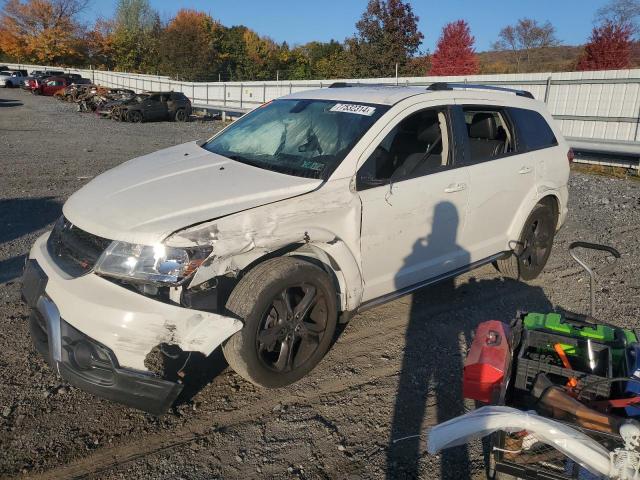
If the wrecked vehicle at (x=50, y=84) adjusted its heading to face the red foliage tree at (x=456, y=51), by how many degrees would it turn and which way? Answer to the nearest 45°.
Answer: approximately 90° to its left

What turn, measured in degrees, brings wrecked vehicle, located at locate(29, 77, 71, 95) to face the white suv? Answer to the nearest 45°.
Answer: approximately 45° to its left

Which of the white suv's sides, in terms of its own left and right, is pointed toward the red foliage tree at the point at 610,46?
back

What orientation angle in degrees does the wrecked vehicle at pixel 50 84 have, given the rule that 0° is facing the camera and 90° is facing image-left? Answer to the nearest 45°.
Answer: approximately 45°

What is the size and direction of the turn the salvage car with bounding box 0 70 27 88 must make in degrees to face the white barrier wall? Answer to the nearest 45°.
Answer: approximately 45° to its left

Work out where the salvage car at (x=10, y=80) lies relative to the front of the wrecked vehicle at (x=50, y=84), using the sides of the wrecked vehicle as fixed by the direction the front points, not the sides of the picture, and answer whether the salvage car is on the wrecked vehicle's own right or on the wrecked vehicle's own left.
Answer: on the wrecked vehicle's own right

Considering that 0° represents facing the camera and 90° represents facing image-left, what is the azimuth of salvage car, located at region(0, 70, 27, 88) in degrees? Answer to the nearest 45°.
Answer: approximately 45°

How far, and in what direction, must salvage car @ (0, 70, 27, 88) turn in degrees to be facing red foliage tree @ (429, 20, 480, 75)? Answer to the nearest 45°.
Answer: approximately 90° to its left

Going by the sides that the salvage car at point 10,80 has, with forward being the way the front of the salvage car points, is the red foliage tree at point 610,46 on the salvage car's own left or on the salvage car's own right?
on the salvage car's own left

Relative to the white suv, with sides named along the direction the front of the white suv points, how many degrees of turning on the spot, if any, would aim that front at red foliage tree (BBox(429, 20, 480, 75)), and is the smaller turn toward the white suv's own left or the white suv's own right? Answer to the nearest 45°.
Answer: approximately 135° to the white suv's own right

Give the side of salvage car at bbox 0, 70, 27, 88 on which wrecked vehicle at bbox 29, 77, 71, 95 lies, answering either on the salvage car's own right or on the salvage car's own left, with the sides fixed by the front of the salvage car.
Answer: on the salvage car's own left
